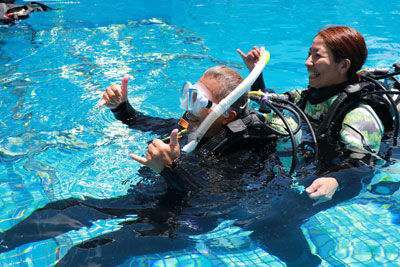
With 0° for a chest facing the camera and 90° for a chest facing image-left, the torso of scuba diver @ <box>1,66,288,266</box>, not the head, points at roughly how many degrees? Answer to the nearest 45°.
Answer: approximately 90°

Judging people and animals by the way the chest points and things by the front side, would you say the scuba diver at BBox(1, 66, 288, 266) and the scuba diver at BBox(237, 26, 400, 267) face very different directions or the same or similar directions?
same or similar directions

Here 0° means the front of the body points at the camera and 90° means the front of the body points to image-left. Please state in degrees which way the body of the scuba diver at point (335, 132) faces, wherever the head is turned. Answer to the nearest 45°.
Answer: approximately 90°

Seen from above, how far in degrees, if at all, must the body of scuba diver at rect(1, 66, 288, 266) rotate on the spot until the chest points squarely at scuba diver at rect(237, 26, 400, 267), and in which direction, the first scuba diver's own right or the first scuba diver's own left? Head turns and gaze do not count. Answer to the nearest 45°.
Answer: approximately 180°
